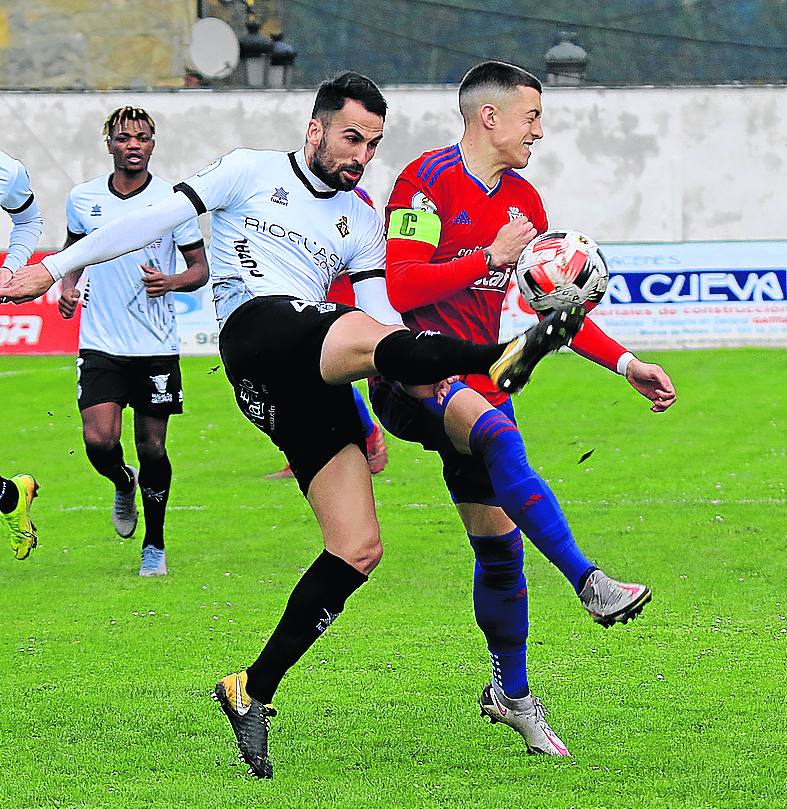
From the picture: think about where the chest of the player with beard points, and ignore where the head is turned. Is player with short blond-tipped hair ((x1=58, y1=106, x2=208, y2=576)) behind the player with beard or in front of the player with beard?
behind

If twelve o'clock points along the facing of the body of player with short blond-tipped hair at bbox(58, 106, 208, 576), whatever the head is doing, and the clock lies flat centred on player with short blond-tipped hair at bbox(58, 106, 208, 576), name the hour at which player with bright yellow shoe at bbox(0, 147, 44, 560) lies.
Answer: player with bright yellow shoe at bbox(0, 147, 44, 560) is roughly at 2 o'clock from player with short blond-tipped hair at bbox(58, 106, 208, 576).

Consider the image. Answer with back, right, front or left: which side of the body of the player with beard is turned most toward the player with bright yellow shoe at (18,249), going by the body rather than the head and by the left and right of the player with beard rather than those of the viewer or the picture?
back

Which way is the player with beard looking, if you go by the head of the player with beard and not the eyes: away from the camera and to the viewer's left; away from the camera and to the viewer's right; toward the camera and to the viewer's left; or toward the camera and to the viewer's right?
toward the camera and to the viewer's right

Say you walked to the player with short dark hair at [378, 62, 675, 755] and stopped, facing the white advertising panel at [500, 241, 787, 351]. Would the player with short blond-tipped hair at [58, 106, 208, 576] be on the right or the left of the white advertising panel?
left

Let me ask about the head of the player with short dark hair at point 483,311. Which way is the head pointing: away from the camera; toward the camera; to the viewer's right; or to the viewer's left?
to the viewer's right

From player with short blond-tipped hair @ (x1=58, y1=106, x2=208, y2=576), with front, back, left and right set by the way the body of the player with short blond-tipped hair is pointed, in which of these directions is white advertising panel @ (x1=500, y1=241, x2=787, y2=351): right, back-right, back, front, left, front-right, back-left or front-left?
back-left
